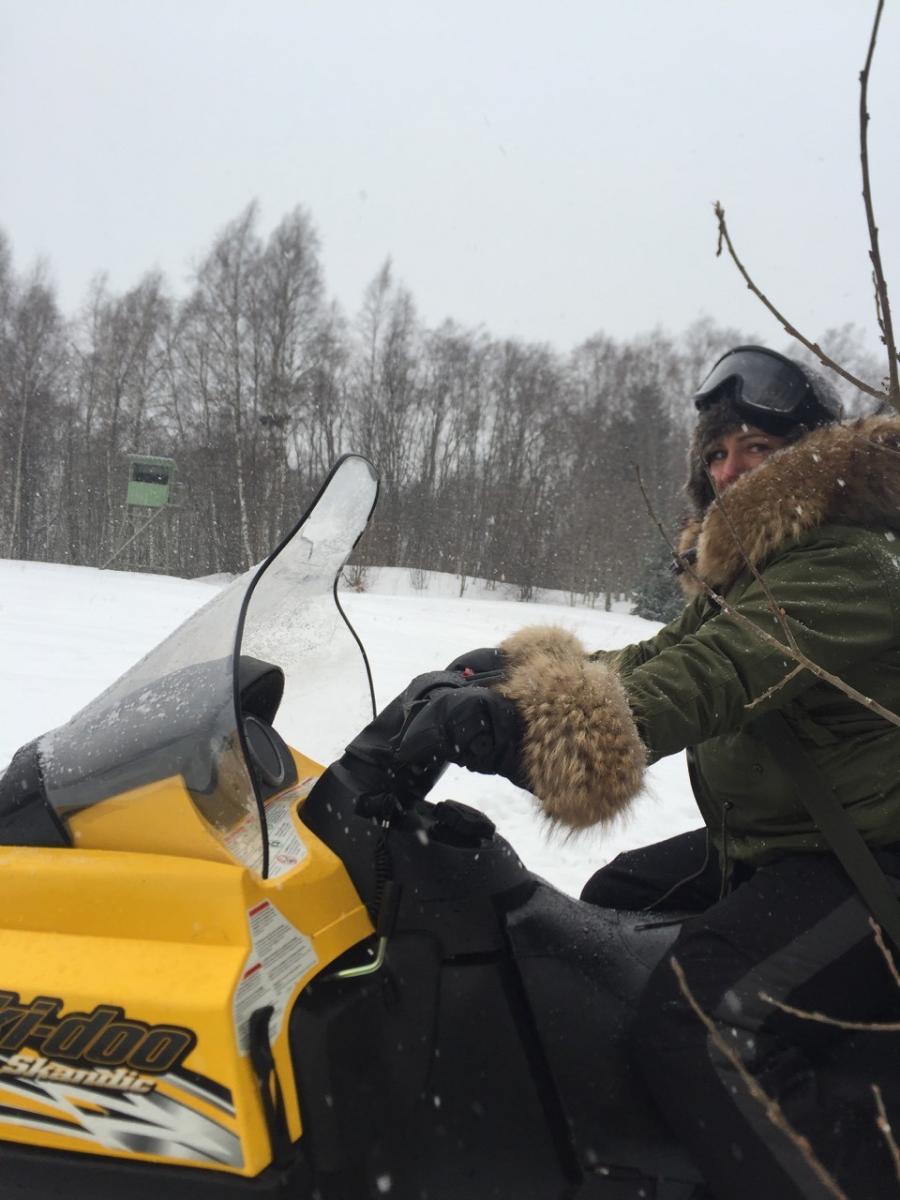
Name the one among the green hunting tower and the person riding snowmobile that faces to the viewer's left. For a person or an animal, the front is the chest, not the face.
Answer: the person riding snowmobile

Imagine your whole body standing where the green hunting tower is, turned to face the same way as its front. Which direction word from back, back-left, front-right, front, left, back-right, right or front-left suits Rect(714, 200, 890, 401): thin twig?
front

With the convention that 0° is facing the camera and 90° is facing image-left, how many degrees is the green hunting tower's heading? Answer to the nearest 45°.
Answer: approximately 0°

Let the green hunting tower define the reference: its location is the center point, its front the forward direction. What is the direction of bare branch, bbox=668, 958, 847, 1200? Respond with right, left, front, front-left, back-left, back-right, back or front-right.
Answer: front

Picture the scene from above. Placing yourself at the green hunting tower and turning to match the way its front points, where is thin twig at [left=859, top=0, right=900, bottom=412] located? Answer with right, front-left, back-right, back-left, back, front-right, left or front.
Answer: front

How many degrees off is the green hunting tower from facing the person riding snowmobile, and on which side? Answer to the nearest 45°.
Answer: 0° — it already faces them

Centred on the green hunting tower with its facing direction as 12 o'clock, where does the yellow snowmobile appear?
The yellow snowmobile is roughly at 12 o'clock from the green hunting tower.

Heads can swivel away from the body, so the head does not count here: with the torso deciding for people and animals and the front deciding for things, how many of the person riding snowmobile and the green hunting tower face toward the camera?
1

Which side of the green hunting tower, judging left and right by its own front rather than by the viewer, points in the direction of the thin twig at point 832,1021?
front

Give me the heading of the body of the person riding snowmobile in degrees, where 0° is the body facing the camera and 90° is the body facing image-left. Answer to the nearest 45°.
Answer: approximately 90°
